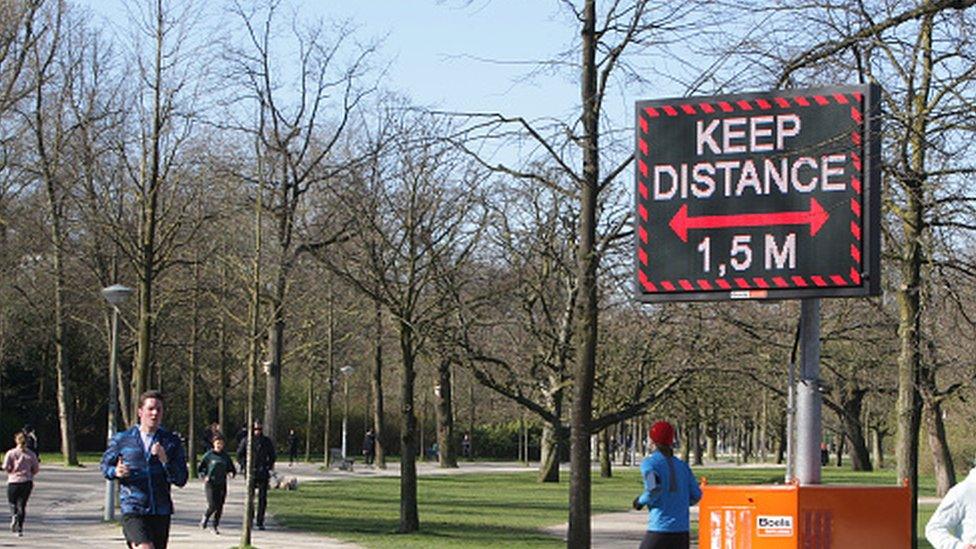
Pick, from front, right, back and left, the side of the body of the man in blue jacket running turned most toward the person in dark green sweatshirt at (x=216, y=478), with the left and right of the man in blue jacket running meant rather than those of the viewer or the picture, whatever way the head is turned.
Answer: back

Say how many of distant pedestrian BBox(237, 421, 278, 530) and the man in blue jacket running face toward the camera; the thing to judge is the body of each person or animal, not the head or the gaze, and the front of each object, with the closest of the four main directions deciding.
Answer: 2

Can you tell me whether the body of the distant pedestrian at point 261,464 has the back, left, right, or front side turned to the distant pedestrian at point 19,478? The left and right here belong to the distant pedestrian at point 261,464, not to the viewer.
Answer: right

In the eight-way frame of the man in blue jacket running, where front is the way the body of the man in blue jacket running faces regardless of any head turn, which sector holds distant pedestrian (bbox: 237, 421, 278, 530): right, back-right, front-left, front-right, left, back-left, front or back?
back

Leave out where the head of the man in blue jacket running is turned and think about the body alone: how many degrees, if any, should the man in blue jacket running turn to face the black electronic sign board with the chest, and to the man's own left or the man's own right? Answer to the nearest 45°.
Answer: approximately 90° to the man's own left

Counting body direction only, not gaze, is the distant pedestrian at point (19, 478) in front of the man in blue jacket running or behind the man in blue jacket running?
behind

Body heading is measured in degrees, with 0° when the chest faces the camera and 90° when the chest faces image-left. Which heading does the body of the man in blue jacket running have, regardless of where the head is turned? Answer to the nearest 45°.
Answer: approximately 0°

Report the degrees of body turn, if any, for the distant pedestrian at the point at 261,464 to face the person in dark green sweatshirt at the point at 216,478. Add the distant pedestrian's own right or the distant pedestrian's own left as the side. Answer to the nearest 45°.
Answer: approximately 135° to the distant pedestrian's own right

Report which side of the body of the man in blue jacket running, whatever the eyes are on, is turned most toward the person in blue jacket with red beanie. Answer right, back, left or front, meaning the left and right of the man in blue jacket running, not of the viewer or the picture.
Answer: left
